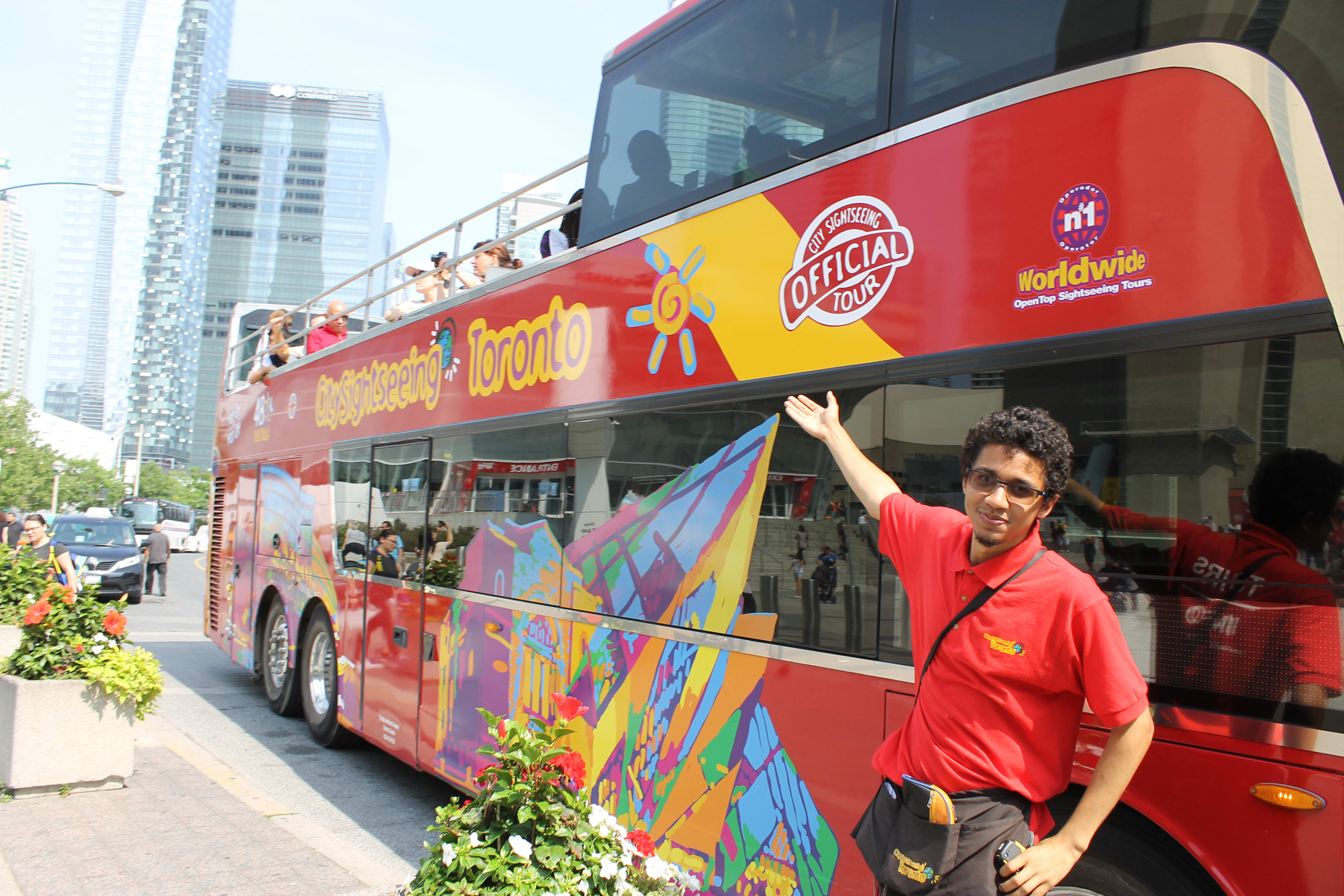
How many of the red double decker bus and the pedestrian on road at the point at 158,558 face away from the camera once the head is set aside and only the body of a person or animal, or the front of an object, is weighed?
1

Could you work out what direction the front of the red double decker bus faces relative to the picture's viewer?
facing the viewer and to the right of the viewer
